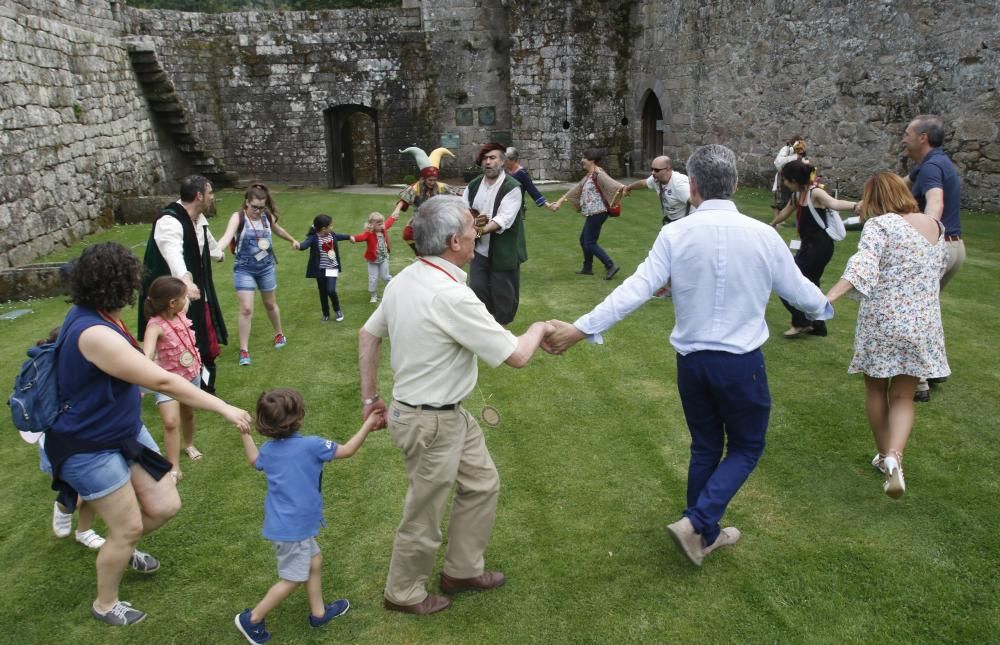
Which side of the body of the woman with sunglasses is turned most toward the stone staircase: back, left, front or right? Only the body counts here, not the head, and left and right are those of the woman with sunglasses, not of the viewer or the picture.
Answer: back

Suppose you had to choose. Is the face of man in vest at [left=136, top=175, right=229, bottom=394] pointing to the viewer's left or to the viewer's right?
to the viewer's right

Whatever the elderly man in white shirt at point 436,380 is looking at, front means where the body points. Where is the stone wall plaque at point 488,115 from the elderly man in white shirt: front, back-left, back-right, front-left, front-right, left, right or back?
front-left

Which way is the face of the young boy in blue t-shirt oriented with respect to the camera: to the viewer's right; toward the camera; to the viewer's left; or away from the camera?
away from the camera

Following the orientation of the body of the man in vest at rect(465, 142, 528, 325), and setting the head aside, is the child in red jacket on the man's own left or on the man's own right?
on the man's own right

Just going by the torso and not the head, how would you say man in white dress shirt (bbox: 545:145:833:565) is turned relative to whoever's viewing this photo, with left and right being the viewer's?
facing away from the viewer

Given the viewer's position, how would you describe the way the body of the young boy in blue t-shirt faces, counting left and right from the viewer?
facing away from the viewer and to the right of the viewer

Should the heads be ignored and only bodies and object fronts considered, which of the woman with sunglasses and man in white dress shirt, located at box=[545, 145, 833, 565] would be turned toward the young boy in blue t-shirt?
the woman with sunglasses

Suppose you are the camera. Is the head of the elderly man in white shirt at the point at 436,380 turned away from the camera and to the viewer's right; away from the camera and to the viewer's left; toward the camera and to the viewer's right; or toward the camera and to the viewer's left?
away from the camera and to the viewer's right
